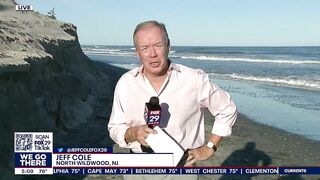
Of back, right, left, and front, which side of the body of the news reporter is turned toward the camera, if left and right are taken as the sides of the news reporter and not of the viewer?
front
